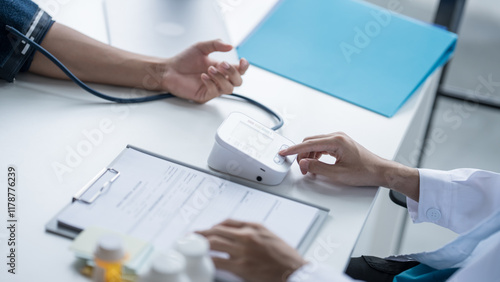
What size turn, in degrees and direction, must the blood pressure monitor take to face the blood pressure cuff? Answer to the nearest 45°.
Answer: approximately 135° to its right

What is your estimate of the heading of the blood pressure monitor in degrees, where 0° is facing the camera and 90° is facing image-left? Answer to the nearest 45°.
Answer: approximately 315°

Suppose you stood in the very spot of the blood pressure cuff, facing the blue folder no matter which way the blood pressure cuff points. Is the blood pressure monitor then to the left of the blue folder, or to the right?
right
